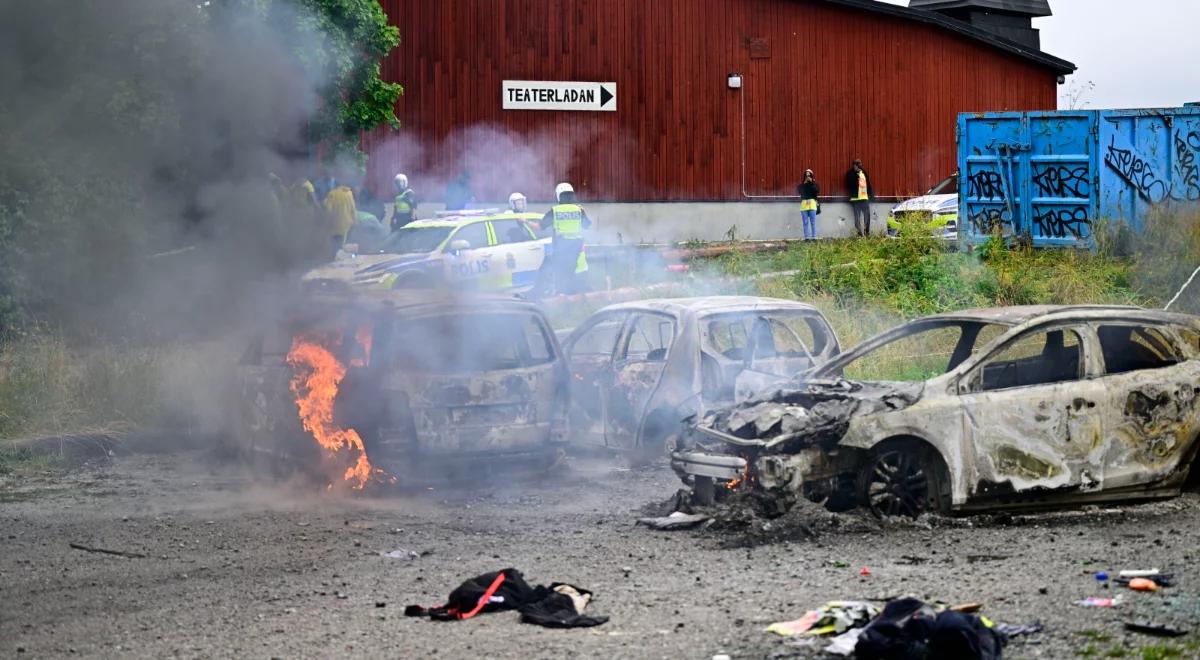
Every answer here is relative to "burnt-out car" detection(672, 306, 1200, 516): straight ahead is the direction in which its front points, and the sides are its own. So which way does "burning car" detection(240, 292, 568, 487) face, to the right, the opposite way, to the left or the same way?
to the right

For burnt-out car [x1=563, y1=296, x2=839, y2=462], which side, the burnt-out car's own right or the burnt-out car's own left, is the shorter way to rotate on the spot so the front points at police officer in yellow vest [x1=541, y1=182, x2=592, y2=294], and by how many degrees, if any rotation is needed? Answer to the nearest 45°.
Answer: approximately 45° to the burnt-out car's own right

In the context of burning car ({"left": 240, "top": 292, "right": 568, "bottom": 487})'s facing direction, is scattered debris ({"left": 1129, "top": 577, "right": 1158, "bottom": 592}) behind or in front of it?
behind

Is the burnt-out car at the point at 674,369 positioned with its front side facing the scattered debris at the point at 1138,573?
no

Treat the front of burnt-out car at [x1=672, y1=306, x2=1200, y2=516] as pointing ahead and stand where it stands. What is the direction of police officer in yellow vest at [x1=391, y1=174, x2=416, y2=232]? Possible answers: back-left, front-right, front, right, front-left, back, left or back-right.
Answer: right

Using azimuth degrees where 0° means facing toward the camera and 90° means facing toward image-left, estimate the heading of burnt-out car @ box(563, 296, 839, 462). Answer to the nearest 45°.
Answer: approximately 135°

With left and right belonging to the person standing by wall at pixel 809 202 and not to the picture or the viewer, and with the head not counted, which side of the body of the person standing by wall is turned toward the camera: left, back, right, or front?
front

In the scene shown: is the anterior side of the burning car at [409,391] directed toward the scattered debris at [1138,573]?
no

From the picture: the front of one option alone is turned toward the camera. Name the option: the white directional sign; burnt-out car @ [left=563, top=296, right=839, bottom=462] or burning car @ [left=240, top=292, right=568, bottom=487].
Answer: the white directional sign

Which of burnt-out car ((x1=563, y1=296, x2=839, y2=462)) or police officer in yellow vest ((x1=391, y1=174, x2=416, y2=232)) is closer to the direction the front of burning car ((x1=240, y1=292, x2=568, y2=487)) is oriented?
the police officer in yellow vest

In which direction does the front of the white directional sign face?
toward the camera

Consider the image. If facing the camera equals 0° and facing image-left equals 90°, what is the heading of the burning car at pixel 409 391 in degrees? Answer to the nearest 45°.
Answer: approximately 135°
